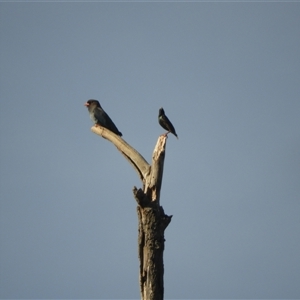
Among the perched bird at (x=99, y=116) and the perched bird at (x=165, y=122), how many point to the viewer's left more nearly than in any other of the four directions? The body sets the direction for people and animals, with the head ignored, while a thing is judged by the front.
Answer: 2

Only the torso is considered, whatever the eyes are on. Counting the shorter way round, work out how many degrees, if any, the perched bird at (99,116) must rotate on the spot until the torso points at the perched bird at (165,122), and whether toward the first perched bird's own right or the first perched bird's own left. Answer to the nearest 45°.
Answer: approximately 135° to the first perched bird's own right

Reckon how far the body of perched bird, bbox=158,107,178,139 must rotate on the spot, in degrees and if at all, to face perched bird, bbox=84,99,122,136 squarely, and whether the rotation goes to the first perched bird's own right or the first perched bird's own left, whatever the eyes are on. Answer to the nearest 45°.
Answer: approximately 45° to the first perched bird's own left

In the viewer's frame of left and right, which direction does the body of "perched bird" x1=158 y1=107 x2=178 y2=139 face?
facing to the left of the viewer

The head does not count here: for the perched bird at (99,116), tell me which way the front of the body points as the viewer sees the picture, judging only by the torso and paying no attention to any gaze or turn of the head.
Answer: to the viewer's left
